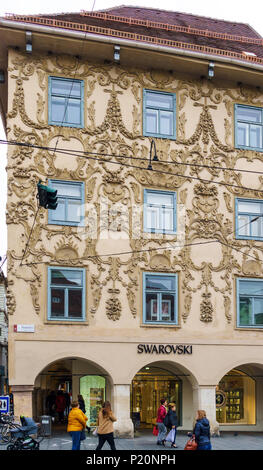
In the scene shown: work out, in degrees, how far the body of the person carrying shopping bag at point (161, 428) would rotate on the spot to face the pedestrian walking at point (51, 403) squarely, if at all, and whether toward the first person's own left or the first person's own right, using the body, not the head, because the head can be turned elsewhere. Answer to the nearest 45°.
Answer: approximately 135° to the first person's own left

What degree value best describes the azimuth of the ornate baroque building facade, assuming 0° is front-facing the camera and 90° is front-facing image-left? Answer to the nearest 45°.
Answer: approximately 0°

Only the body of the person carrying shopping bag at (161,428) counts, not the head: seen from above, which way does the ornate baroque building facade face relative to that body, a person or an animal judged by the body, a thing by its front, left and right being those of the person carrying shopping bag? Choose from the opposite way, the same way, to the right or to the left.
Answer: to the right

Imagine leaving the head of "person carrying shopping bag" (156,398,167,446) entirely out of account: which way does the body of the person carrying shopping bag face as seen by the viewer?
to the viewer's right

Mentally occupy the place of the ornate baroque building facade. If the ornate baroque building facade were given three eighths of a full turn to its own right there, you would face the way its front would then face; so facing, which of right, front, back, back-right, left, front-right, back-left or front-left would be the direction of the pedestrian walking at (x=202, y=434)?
back-left
